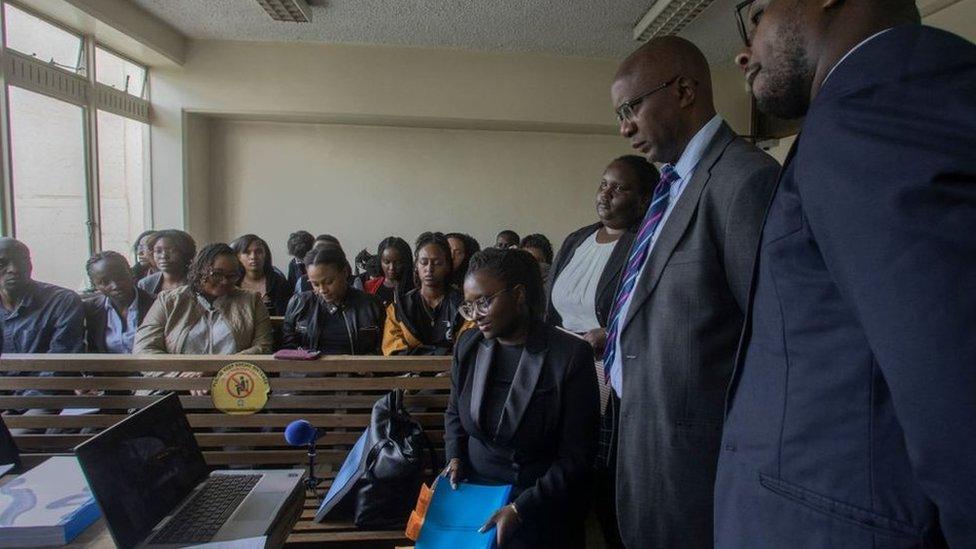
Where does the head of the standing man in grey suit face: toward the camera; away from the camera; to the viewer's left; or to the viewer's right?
to the viewer's left

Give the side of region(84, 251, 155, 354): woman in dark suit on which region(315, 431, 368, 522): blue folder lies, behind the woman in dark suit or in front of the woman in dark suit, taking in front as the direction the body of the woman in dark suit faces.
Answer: in front

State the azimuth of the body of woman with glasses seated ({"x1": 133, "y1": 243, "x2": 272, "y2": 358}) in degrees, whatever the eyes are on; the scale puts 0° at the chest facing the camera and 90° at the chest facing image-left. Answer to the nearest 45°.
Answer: approximately 0°

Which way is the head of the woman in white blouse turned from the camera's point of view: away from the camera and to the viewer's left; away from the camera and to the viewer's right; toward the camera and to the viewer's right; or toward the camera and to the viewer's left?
toward the camera and to the viewer's left

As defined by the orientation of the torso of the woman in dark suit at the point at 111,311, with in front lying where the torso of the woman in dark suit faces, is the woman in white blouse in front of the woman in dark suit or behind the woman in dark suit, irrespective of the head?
in front

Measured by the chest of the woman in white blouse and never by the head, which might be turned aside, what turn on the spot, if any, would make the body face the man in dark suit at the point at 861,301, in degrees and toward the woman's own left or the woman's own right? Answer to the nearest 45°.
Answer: approximately 45° to the woman's own left

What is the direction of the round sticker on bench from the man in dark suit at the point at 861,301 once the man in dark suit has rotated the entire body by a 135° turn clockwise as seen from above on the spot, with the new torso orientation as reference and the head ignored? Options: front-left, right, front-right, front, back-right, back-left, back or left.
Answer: back-left

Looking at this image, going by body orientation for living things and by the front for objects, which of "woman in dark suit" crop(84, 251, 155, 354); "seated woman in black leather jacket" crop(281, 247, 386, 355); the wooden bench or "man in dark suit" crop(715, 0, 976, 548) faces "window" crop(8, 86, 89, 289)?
"man in dark suit" crop(715, 0, 976, 548)

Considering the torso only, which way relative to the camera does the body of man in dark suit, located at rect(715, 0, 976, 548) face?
to the viewer's left

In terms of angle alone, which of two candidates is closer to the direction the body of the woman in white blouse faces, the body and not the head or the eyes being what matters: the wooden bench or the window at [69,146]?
the wooden bench

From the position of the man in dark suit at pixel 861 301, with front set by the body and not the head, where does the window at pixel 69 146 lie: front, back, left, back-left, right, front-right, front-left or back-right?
front

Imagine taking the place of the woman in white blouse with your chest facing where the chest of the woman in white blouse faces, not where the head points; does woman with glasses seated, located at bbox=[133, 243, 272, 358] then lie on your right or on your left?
on your right
